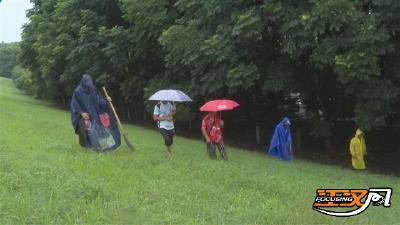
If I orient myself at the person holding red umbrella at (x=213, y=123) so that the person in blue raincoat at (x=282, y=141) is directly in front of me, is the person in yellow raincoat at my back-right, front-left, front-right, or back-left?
front-right

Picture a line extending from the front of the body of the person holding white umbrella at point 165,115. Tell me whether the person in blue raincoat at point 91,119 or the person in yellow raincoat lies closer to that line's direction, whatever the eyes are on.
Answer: the person in blue raincoat

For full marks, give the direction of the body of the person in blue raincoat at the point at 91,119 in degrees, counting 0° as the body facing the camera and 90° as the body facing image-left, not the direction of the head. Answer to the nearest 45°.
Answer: approximately 315°

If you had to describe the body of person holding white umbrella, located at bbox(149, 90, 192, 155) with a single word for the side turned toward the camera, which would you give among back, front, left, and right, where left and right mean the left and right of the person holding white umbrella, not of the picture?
front

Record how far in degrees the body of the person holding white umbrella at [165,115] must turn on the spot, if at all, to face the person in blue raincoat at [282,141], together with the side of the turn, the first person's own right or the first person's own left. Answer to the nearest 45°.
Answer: approximately 135° to the first person's own left

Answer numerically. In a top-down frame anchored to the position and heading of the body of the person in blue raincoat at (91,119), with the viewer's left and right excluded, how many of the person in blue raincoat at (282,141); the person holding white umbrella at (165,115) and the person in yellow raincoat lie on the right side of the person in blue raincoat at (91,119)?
0

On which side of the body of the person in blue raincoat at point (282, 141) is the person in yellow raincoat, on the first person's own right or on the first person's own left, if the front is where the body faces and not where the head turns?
on the first person's own left

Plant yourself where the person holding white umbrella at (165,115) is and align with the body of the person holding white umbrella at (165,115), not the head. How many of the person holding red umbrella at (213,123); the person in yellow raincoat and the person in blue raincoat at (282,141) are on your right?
0

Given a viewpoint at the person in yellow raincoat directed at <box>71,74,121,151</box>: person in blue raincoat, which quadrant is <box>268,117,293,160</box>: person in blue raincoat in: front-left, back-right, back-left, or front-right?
front-right

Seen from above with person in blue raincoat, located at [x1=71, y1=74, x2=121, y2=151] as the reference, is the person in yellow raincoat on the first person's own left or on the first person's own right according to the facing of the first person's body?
on the first person's own left

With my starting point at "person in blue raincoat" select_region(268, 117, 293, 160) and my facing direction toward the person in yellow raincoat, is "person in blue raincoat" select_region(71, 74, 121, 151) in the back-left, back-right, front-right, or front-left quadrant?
back-right
